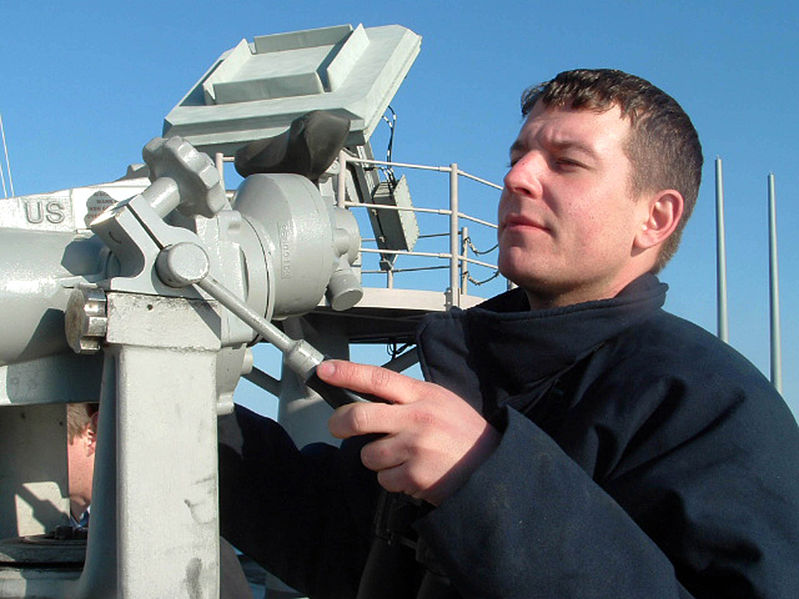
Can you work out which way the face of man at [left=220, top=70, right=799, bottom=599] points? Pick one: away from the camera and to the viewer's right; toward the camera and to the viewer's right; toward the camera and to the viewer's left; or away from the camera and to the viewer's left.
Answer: toward the camera and to the viewer's left

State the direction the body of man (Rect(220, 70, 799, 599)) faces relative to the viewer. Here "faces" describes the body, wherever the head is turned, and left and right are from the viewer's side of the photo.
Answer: facing the viewer and to the left of the viewer

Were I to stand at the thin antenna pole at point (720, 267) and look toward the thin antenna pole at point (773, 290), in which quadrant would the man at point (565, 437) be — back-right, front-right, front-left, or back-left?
back-right

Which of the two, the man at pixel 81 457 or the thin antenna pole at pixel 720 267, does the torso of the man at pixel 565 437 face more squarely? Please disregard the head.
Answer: the man

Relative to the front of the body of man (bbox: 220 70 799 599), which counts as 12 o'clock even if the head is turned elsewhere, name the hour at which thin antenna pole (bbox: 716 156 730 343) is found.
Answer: The thin antenna pole is roughly at 5 o'clock from the man.

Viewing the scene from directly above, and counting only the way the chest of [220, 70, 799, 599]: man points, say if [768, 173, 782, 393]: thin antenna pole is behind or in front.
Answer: behind

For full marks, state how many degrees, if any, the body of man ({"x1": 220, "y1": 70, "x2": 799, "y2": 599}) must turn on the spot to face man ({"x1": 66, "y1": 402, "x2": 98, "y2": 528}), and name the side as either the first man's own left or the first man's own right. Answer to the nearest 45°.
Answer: approximately 90° to the first man's own right
